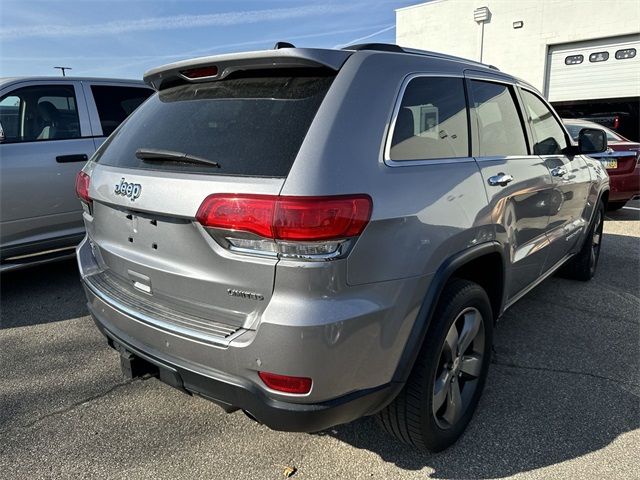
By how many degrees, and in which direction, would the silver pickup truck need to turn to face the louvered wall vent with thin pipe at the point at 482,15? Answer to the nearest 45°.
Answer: approximately 135° to its right

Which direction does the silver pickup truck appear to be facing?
to the viewer's left

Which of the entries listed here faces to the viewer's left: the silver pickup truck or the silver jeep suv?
the silver pickup truck

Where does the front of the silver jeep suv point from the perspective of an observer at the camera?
facing away from the viewer and to the right of the viewer

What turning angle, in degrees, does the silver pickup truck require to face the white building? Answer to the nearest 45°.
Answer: approximately 135° to its right

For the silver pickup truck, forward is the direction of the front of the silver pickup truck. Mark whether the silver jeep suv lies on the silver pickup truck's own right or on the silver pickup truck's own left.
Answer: on the silver pickup truck's own left

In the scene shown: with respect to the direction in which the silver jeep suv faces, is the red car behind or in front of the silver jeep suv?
in front

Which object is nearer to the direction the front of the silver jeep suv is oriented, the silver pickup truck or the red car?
the red car

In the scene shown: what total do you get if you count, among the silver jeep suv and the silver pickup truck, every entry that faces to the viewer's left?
1

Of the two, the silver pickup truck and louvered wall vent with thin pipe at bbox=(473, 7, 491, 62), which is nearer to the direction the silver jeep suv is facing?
the louvered wall vent with thin pipe

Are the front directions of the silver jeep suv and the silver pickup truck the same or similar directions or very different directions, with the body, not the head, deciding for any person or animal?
very different directions
